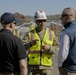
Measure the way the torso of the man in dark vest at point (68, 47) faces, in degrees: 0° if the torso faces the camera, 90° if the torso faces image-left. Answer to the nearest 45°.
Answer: approximately 135°

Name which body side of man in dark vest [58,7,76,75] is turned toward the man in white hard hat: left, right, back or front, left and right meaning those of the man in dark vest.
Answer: front

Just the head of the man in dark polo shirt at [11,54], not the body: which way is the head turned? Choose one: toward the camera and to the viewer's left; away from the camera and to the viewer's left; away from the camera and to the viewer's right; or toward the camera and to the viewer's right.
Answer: away from the camera and to the viewer's right

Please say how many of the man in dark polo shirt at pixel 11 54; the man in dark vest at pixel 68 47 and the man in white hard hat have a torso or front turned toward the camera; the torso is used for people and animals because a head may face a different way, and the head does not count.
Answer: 1

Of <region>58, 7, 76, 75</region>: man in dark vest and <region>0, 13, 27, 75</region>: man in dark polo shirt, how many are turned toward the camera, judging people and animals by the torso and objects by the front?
0

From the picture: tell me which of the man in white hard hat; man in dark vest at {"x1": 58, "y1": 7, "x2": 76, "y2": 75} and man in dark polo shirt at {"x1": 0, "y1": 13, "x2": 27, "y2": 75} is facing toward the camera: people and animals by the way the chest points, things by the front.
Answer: the man in white hard hat

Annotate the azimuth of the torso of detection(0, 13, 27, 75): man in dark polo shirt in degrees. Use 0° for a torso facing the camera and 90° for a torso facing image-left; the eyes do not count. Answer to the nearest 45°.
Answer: approximately 225°

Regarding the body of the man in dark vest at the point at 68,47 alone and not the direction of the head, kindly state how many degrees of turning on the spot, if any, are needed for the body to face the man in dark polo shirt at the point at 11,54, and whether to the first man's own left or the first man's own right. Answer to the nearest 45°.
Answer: approximately 45° to the first man's own left

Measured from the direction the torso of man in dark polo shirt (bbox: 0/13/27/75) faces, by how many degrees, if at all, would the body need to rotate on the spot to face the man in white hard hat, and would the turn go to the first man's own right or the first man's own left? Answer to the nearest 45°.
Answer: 0° — they already face them

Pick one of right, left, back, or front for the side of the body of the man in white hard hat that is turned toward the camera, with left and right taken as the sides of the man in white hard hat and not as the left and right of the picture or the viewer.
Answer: front

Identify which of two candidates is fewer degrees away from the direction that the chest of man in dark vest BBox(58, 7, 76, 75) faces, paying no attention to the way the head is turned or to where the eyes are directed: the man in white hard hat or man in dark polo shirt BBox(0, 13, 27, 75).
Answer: the man in white hard hat

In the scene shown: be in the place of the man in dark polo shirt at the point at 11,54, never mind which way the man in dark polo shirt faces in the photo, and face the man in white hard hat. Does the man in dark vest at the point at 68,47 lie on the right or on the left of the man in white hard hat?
right
